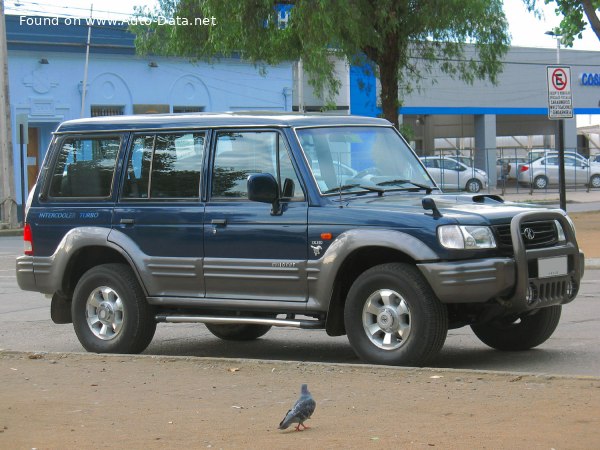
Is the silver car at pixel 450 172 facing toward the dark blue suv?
no

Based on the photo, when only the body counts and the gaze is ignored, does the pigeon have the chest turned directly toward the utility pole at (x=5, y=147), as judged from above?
no

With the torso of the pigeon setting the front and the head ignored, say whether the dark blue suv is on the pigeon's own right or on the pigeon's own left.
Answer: on the pigeon's own left

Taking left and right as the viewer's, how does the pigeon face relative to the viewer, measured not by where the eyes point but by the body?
facing away from the viewer and to the right of the viewer

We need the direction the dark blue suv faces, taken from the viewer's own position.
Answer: facing the viewer and to the right of the viewer

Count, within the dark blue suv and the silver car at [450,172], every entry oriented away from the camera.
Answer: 0

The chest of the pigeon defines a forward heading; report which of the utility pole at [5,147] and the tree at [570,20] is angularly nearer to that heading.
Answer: the tree

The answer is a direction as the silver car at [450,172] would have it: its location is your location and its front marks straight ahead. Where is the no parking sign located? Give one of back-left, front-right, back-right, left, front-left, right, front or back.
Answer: right

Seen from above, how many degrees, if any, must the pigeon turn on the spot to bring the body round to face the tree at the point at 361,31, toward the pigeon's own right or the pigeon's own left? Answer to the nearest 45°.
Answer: approximately 45° to the pigeon's own left

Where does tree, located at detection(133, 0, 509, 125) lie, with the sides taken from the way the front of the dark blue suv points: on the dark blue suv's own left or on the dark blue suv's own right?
on the dark blue suv's own left

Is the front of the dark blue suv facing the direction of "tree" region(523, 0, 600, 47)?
no
